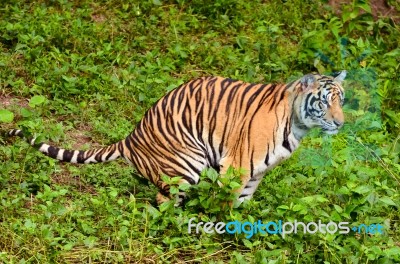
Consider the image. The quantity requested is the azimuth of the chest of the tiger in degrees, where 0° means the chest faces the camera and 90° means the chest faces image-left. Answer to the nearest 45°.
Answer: approximately 270°

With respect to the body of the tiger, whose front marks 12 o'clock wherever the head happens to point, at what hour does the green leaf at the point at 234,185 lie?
The green leaf is roughly at 3 o'clock from the tiger.

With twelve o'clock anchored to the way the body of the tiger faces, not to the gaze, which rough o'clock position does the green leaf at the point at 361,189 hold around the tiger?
The green leaf is roughly at 1 o'clock from the tiger.

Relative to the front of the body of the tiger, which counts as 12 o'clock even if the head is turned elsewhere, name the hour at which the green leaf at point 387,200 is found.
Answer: The green leaf is roughly at 1 o'clock from the tiger.
